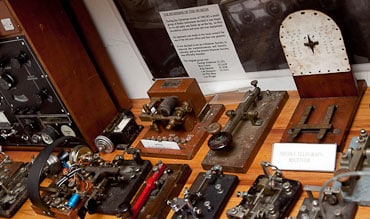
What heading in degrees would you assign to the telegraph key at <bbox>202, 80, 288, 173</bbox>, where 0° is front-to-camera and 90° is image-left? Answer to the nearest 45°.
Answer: approximately 45°

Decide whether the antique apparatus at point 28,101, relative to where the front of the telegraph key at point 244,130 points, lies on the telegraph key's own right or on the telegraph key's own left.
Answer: on the telegraph key's own right

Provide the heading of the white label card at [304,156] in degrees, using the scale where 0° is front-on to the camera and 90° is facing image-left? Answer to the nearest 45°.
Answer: approximately 0°

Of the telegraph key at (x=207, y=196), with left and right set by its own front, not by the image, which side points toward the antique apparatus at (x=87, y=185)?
right

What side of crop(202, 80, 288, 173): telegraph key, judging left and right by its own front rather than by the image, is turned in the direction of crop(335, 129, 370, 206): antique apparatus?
left
